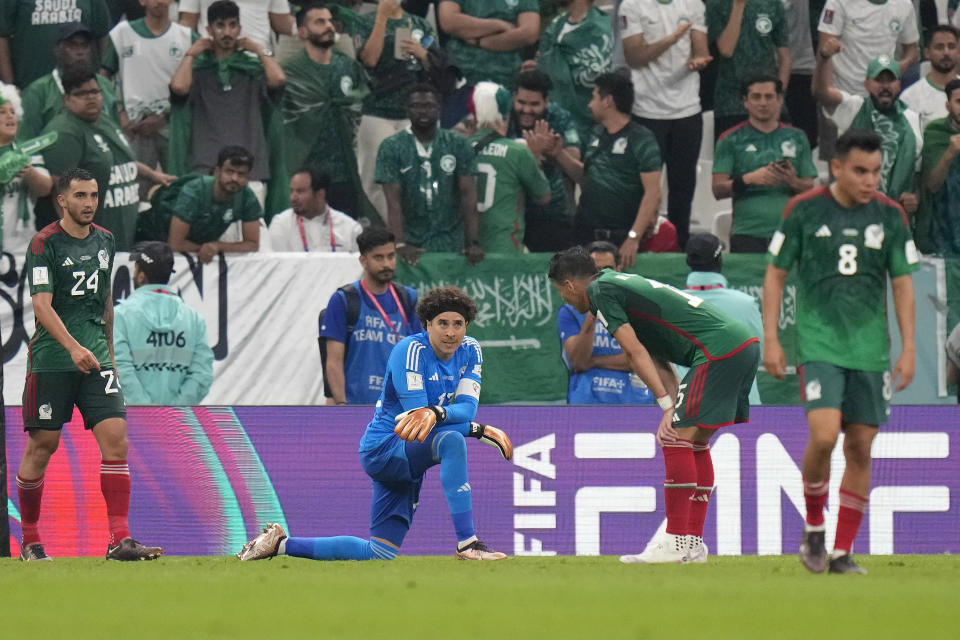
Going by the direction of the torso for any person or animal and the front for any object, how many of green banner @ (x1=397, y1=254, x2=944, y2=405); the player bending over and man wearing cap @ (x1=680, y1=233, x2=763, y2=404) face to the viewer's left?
1

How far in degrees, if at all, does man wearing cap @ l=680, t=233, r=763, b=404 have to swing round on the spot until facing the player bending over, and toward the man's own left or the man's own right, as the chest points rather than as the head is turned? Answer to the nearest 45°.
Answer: approximately 180°

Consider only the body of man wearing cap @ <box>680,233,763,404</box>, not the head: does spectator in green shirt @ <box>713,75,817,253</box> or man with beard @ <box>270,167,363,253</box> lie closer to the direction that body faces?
the spectator in green shirt

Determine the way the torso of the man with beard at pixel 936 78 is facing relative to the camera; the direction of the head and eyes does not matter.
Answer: toward the camera

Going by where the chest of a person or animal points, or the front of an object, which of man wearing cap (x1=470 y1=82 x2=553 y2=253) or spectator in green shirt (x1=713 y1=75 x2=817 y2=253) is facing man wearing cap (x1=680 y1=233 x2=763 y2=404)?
the spectator in green shirt

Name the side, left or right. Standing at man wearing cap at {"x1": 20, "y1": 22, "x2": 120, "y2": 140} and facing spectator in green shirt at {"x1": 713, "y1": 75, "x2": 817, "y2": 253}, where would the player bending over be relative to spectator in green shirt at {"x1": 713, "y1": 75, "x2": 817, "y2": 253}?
right

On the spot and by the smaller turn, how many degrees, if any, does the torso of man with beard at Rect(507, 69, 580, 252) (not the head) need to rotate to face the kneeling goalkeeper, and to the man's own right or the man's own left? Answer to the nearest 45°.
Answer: approximately 45° to the man's own left

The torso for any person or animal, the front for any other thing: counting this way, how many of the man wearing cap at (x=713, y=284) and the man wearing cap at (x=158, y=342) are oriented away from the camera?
2

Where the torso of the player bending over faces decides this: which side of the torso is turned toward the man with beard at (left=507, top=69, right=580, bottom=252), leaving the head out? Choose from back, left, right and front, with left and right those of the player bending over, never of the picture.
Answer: right

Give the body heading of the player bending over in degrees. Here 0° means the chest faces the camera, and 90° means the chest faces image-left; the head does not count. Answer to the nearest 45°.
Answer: approximately 90°

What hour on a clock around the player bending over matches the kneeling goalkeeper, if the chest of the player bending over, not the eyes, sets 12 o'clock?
The kneeling goalkeeper is roughly at 12 o'clock from the player bending over.

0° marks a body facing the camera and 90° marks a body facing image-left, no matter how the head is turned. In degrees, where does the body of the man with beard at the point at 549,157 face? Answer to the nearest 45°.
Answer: approximately 45°

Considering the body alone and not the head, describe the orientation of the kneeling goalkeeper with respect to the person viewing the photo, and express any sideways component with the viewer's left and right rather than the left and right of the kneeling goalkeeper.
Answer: facing the viewer and to the right of the viewer

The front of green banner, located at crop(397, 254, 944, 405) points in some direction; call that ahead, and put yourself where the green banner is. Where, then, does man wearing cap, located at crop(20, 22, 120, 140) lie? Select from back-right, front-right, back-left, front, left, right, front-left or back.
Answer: right

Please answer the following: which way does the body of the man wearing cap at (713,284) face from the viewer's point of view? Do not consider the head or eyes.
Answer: away from the camera

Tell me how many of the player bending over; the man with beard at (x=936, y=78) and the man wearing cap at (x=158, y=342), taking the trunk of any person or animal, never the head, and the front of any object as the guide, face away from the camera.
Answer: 1

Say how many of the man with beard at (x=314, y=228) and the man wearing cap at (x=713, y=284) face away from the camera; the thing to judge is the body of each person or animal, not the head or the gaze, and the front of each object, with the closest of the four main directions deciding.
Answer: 1

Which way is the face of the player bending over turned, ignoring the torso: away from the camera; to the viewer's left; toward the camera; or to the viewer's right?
to the viewer's left

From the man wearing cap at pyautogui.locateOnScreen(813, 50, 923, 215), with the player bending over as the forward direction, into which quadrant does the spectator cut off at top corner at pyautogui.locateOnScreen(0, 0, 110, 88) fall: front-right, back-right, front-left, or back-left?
front-right

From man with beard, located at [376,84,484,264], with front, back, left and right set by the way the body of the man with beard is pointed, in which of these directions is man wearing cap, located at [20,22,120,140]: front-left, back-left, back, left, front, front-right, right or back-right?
right

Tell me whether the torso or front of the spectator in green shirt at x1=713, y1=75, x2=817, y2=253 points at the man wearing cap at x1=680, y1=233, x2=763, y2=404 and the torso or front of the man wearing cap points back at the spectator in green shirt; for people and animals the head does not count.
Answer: yes
